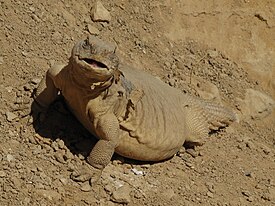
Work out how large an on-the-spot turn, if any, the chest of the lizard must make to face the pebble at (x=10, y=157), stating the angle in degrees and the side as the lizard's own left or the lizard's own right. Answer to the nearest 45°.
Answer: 0° — it already faces it

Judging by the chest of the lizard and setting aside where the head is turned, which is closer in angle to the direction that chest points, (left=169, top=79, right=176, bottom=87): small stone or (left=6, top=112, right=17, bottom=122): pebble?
the pebble

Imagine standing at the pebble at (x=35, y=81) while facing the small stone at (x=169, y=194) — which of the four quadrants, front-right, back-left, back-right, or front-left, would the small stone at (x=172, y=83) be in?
front-left

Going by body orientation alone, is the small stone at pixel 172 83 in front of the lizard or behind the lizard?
behind

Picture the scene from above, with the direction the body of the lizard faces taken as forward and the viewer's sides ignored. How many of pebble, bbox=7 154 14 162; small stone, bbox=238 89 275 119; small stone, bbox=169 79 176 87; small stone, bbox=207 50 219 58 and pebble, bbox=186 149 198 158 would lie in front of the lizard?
1

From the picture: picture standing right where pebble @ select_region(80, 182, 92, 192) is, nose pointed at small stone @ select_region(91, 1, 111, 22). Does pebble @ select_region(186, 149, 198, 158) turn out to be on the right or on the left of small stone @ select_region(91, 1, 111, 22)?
right

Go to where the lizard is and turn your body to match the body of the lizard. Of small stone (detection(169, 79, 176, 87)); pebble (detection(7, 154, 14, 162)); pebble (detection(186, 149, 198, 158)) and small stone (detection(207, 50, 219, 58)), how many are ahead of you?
1

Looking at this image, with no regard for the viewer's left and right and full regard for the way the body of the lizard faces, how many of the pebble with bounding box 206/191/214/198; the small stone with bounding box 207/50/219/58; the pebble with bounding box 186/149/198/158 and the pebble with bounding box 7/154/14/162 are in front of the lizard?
1

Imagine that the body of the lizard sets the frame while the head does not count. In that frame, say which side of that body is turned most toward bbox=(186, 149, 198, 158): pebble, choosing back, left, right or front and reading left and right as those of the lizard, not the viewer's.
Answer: left

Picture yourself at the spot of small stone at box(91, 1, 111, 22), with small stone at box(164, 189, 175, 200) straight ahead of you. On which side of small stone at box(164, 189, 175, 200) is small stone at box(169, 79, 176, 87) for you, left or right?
left
